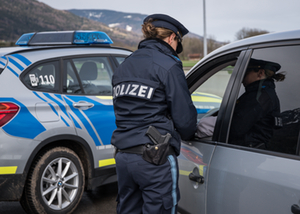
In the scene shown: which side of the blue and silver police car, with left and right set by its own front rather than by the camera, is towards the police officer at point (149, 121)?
right

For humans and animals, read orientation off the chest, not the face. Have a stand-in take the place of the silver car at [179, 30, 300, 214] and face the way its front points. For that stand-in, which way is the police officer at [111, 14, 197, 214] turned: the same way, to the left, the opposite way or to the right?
to the right

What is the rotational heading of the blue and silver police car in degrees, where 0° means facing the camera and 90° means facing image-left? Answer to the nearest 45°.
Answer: approximately 225°

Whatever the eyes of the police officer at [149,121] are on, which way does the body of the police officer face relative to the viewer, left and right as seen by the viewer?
facing away from the viewer and to the right of the viewer

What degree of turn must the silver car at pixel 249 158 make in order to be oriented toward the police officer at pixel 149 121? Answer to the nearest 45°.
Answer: approximately 45° to its left

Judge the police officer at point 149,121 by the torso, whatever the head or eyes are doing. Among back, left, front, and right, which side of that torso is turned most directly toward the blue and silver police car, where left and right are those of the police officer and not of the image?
left

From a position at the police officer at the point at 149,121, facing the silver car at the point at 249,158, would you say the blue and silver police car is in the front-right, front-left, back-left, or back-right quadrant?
back-left

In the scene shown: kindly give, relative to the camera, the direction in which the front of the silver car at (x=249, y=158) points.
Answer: facing away from the viewer and to the left of the viewer

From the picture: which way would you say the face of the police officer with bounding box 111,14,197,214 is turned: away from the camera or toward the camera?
away from the camera
